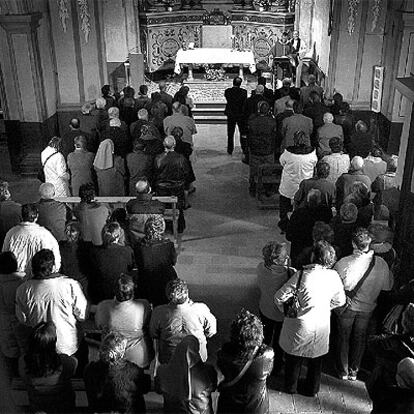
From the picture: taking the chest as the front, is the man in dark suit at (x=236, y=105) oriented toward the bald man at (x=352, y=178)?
no

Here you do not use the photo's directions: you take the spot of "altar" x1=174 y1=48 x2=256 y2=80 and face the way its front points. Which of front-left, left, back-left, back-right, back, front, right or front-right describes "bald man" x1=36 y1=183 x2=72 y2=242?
front

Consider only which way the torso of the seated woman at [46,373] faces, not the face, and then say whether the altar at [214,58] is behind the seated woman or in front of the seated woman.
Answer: in front

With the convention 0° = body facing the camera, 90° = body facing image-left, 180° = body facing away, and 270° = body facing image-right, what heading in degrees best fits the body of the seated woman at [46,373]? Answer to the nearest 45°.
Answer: approximately 180°

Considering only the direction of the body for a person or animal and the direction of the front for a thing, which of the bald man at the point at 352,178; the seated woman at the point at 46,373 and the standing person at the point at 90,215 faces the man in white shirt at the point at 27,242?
the seated woman at the point at 46,373

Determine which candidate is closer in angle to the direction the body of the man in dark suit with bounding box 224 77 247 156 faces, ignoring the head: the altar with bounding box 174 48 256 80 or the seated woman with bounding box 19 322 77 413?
the altar

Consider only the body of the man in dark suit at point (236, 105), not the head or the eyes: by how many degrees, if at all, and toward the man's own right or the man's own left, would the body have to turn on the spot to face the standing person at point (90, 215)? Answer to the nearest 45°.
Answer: approximately 180°

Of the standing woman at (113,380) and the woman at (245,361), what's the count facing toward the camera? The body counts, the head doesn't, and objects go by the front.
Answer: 0

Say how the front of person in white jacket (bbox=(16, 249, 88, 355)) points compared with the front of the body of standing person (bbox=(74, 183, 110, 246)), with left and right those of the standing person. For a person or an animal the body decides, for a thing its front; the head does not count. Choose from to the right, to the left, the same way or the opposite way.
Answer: the same way

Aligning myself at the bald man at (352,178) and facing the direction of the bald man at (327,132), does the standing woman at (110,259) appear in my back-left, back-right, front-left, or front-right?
back-left

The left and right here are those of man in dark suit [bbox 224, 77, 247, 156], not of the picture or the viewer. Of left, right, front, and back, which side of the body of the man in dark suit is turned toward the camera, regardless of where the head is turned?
back

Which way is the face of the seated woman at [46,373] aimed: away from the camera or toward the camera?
away from the camera

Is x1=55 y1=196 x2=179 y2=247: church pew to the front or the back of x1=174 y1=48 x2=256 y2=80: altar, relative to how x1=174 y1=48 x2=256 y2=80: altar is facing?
to the front

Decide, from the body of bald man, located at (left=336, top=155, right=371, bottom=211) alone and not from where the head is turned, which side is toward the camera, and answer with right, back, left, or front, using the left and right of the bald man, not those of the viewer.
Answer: back

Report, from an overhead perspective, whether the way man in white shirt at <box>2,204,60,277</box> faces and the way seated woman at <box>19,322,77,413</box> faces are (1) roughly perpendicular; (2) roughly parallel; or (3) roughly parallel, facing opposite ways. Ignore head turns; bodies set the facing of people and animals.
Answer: roughly parallel

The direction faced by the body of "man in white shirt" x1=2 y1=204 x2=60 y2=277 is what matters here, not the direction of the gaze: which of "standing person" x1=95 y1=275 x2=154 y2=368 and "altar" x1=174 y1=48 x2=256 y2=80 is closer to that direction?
the altar

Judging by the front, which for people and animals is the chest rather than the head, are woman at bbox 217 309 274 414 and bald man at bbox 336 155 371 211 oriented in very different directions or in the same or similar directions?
same or similar directions

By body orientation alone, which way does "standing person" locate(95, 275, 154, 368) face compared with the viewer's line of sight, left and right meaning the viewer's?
facing away from the viewer

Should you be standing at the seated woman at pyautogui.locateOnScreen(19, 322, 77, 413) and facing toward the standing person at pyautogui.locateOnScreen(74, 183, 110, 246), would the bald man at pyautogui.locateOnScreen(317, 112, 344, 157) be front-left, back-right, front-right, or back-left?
front-right

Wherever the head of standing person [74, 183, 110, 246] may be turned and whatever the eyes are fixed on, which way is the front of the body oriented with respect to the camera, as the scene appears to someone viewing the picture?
away from the camera

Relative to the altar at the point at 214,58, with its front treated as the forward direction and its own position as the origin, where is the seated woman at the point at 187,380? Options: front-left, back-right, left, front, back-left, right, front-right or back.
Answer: front

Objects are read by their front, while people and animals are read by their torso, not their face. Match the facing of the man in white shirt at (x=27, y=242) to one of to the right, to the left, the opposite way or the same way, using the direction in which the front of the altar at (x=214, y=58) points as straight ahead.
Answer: the opposite way
